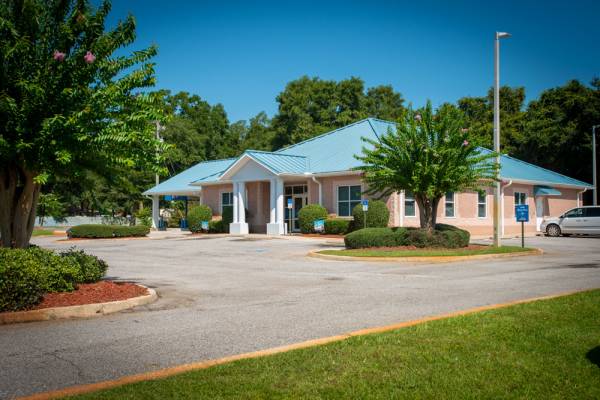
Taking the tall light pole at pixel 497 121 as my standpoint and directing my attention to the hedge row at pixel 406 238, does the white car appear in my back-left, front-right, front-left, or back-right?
back-right

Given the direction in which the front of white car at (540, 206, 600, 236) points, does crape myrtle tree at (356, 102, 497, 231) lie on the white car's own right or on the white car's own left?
on the white car's own left

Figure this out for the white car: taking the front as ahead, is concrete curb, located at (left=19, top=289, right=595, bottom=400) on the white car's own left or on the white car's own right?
on the white car's own left

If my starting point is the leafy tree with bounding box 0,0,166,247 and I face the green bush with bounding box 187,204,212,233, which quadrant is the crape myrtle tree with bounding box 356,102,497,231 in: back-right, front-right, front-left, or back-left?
front-right

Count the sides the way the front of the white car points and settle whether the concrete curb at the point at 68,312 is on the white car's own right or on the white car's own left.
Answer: on the white car's own left

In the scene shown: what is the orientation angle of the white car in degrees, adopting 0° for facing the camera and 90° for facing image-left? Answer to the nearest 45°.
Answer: approximately 90°

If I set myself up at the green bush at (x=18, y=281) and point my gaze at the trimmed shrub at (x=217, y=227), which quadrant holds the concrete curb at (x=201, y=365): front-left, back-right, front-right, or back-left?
back-right

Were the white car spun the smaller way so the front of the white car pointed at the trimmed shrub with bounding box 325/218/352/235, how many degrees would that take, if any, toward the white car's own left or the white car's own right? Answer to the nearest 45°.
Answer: approximately 45° to the white car's own left

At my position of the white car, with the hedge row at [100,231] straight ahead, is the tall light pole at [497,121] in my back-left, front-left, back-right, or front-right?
front-left

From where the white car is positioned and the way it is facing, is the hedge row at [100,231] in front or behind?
in front

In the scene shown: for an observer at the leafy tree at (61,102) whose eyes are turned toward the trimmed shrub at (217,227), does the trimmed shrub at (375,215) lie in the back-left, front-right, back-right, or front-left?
front-right

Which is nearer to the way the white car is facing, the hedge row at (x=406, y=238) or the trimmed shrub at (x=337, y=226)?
the trimmed shrub
